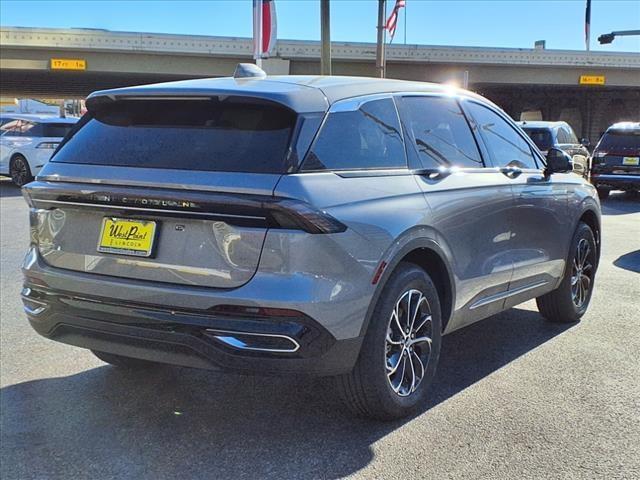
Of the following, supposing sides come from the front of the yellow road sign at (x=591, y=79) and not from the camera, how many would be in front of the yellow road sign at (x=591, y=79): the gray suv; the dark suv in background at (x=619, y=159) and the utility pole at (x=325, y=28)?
3

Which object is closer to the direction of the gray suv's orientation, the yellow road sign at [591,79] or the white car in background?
the yellow road sign

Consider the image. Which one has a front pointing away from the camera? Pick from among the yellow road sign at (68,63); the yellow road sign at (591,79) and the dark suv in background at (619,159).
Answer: the dark suv in background

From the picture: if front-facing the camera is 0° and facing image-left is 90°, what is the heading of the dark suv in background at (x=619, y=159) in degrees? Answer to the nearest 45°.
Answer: approximately 180°

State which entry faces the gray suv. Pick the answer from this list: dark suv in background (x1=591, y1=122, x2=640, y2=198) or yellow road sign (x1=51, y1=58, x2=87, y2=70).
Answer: the yellow road sign

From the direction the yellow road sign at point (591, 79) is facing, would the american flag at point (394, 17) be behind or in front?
in front

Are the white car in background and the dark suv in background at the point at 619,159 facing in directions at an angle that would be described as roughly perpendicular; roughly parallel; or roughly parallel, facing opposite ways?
roughly perpendicular

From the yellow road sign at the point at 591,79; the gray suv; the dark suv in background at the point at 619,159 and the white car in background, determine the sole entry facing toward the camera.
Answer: the yellow road sign

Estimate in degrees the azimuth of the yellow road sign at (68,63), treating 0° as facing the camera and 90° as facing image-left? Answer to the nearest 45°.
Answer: approximately 0°

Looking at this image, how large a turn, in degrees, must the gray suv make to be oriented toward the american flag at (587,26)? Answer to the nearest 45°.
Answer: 0° — it already faces it

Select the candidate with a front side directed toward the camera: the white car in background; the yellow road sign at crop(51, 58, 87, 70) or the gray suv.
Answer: the yellow road sign

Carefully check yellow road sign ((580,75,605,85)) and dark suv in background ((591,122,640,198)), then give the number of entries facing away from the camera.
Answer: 1

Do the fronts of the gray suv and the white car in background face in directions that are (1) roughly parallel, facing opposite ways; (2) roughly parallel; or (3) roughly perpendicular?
roughly perpendicular
